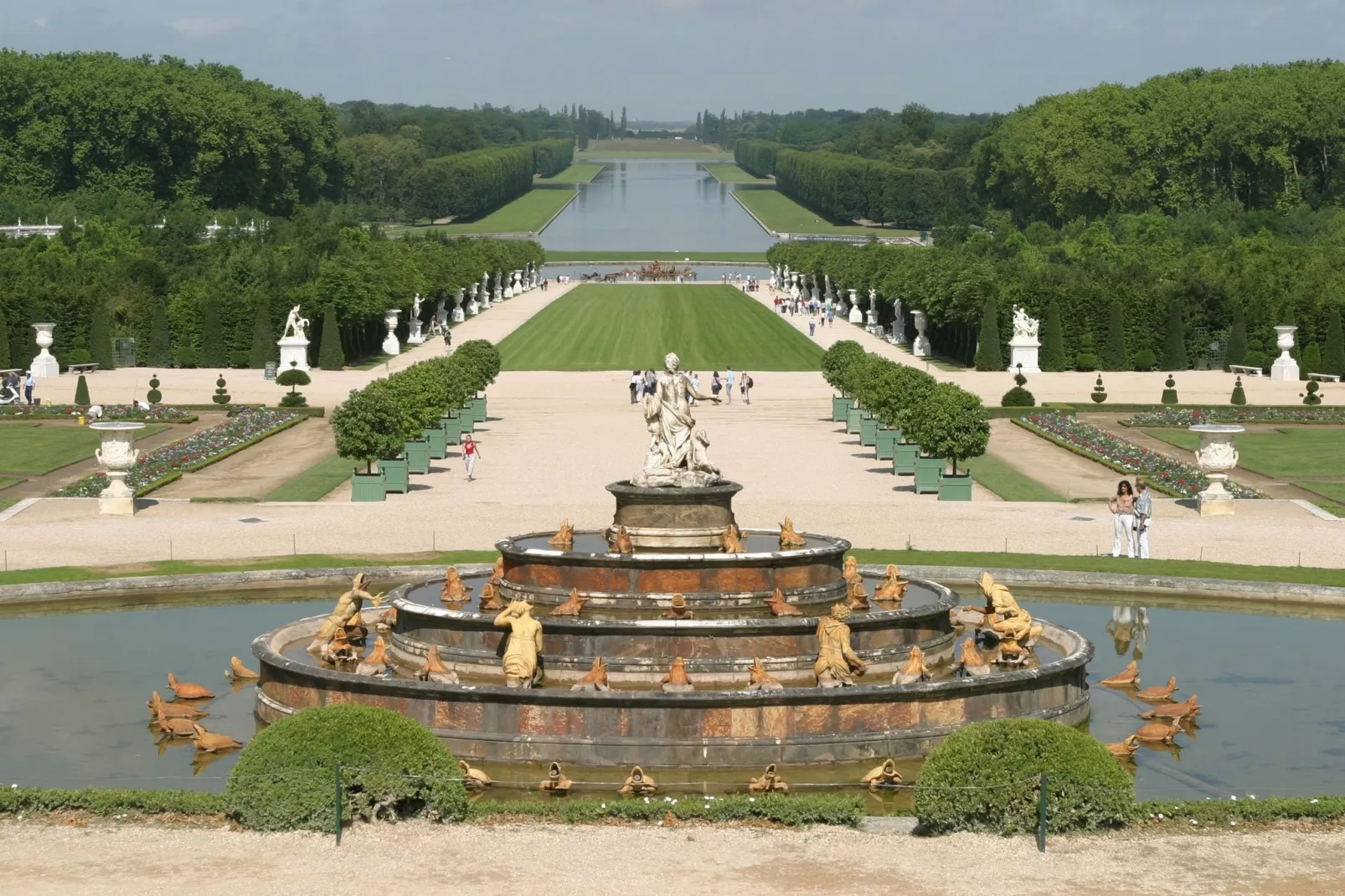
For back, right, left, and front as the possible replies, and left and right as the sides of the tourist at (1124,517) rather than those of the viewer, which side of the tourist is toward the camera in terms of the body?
front

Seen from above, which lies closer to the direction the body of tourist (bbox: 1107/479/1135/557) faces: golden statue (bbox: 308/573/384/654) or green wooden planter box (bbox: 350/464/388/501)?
the golden statue

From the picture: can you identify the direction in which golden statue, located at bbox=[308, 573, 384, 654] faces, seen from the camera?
facing to the right of the viewer

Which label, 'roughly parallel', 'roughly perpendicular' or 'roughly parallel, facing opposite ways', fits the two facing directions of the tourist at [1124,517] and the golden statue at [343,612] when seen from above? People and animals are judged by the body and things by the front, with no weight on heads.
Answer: roughly perpendicular
